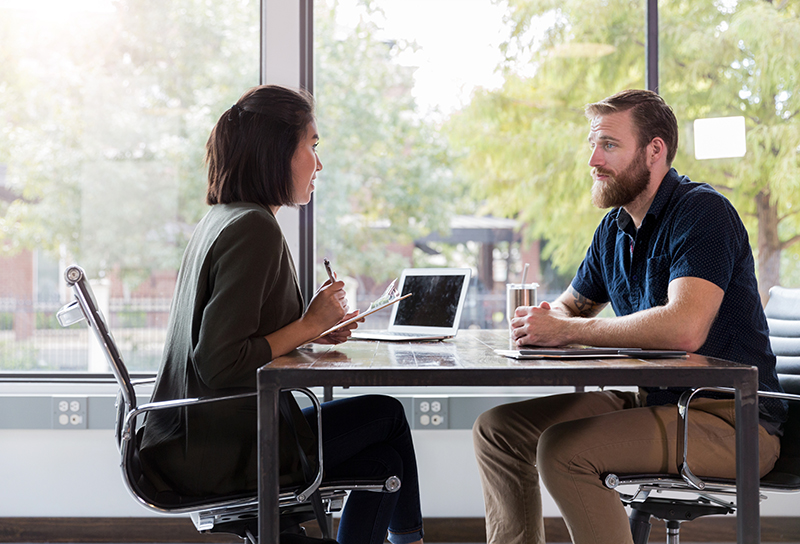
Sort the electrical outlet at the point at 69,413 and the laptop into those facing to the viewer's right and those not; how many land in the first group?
0

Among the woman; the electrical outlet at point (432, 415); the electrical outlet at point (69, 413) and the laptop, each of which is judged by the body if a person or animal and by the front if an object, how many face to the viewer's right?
1

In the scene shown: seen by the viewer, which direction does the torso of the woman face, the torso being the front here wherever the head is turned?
to the viewer's right

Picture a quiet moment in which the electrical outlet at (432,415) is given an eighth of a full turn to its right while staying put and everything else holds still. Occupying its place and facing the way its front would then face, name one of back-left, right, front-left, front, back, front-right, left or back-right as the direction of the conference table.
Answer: front-left

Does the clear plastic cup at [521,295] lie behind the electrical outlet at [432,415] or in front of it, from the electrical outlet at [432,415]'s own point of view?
in front

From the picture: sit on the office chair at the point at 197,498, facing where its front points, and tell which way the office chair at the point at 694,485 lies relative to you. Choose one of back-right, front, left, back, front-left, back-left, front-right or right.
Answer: front

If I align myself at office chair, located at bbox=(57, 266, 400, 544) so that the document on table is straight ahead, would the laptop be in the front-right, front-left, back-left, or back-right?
front-left

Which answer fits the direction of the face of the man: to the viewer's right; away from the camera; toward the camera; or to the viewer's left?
to the viewer's left

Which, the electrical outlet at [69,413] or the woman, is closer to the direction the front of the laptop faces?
the woman

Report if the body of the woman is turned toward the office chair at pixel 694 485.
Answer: yes

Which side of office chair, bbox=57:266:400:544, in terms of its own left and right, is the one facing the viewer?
right

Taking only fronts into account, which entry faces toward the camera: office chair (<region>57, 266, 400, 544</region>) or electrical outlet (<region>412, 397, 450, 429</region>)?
the electrical outlet

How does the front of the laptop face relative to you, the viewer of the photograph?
facing the viewer and to the left of the viewer

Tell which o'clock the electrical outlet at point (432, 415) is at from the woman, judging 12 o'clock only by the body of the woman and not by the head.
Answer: The electrical outlet is roughly at 10 o'clock from the woman.

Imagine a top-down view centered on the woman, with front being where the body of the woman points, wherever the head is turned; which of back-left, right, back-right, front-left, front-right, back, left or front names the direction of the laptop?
front-left

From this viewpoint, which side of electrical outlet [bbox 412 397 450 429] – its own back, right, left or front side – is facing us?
front

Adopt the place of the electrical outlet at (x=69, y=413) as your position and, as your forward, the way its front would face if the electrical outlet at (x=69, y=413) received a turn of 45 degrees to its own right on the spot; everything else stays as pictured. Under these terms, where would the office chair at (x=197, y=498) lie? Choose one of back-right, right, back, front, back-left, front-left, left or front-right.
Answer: front-left

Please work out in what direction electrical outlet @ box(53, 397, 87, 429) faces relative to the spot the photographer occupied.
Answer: facing the viewer

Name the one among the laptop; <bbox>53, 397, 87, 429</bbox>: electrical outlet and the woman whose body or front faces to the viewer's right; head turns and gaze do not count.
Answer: the woman
